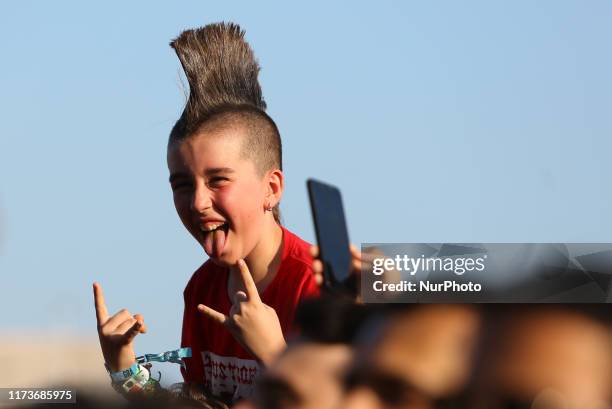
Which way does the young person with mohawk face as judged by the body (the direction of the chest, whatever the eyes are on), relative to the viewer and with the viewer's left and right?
facing the viewer and to the left of the viewer

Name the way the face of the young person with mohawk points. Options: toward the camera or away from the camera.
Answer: toward the camera
